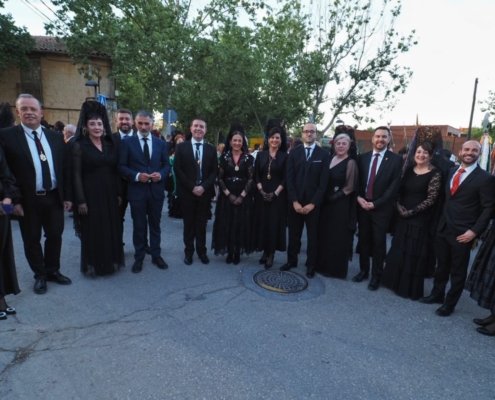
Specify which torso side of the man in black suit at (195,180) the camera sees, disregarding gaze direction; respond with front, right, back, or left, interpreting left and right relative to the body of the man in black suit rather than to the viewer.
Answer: front

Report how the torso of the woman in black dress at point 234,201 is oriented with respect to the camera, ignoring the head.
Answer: toward the camera

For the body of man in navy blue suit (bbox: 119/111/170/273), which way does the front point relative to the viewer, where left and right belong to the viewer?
facing the viewer

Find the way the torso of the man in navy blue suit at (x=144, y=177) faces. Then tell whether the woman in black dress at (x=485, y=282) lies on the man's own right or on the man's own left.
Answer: on the man's own left

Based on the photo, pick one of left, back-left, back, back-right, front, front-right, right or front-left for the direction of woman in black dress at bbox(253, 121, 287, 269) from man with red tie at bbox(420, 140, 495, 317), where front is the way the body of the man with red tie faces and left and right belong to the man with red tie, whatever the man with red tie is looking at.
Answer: front-right

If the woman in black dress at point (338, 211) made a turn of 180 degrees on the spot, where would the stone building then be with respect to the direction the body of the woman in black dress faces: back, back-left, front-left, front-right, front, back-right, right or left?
left

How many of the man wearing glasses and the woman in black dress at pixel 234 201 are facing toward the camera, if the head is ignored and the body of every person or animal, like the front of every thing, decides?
2

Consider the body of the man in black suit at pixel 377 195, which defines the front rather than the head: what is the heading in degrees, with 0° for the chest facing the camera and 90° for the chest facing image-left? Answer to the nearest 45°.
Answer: approximately 45°

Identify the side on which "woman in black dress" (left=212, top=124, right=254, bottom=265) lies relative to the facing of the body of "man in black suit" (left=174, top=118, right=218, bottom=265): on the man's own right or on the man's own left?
on the man's own left

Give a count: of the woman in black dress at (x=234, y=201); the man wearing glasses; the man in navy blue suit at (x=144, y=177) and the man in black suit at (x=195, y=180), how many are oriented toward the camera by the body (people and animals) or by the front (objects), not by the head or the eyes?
4

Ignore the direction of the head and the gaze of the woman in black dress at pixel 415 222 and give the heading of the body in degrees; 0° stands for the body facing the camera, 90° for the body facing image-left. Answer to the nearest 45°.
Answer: approximately 45°

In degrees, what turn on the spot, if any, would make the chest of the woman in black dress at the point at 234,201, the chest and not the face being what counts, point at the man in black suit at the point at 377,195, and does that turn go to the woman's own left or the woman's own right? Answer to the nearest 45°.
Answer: approximately 90° to the woman's own left
